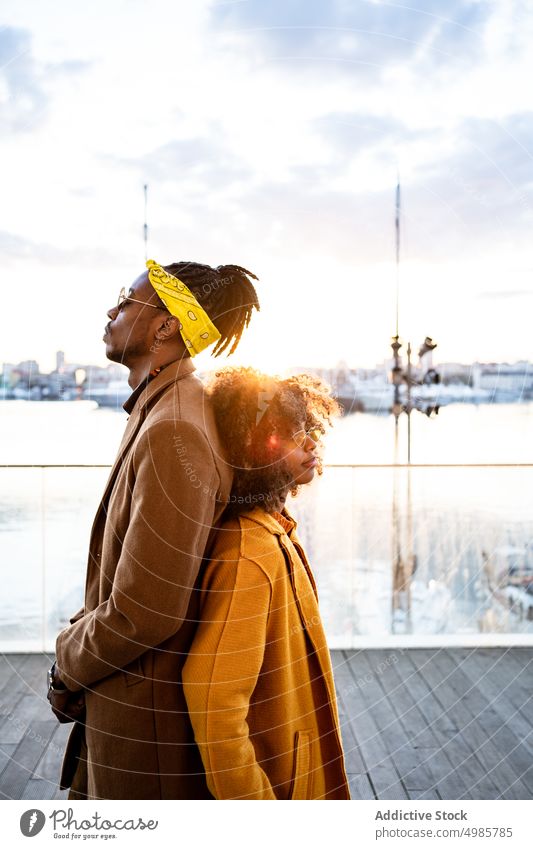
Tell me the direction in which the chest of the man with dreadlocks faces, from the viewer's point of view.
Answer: to the viewer's left

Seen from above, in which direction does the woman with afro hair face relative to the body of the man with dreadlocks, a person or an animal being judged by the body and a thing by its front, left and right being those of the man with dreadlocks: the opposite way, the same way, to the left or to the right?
the opposite way

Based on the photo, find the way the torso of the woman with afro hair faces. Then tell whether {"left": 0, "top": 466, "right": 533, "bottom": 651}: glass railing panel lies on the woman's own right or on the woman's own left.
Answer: on the woman's own left

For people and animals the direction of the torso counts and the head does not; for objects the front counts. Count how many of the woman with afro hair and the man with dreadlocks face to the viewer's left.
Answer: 1

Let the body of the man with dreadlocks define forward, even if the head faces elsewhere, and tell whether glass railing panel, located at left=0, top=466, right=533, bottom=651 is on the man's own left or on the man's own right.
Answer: on the man's own right

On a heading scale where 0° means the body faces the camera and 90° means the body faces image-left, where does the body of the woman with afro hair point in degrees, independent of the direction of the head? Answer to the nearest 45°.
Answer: approximately 270°

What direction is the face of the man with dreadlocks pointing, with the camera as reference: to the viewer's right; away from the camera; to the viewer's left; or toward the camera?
to the viewer's left

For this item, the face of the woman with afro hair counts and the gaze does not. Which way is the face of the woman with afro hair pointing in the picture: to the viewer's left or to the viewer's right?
to the viewer's right
